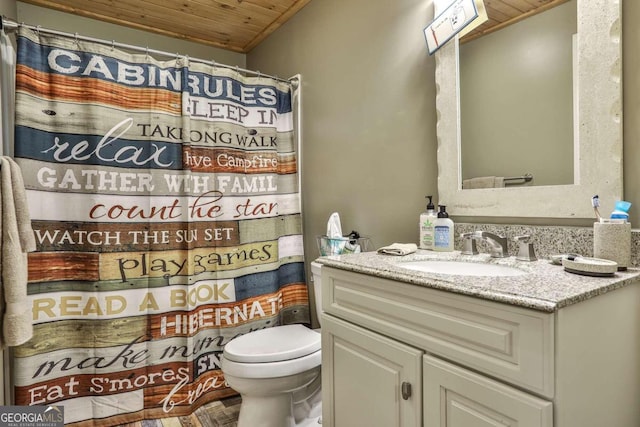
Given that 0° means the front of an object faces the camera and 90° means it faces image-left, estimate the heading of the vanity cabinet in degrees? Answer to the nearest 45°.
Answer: approximately 45°

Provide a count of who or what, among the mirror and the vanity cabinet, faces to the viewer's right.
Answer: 0

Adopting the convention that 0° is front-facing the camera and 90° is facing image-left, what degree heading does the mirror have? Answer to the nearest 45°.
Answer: approximately 45°

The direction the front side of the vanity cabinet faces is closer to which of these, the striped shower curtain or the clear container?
the striped shower curtain

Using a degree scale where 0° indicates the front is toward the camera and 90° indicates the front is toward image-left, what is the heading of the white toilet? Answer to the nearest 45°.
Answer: approximately 45°

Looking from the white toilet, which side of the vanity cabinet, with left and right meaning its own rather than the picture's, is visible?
right

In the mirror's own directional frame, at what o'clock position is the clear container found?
The clear container is roughly at 2 o'clock from the mirror.

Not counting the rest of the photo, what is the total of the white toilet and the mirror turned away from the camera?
0
